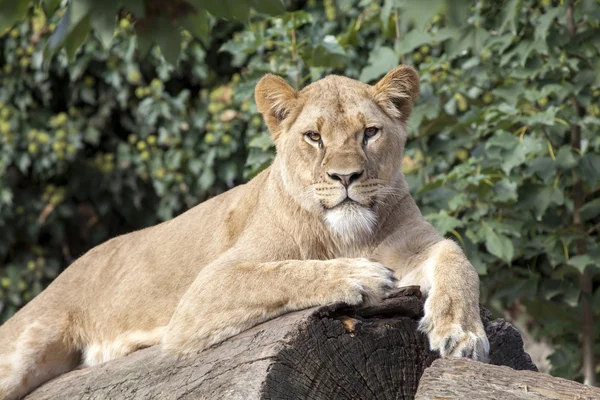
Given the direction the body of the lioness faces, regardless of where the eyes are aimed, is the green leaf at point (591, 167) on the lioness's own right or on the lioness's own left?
on the lioness's own left

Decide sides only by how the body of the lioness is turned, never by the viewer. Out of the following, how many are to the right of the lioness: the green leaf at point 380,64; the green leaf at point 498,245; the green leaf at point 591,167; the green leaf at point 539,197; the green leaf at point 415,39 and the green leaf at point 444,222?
0

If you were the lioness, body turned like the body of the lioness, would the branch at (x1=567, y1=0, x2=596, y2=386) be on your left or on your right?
on your left

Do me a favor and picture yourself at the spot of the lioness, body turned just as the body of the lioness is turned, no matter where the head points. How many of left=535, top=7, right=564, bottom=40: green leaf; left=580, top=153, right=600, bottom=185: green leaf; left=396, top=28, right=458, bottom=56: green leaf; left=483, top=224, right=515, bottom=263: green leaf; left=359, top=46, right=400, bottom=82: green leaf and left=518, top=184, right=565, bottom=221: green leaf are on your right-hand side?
0

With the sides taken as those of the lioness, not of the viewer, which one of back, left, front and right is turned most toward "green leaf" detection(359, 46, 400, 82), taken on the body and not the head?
left

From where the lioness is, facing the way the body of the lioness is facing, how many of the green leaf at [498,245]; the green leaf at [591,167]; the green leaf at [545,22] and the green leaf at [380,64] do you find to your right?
0

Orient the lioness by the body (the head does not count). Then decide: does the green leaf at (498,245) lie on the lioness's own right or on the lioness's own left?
on the lioness's own left

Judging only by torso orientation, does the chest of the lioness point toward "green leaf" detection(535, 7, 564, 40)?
no

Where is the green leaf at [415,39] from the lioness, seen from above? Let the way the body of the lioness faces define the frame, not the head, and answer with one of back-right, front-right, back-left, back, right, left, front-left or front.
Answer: left
